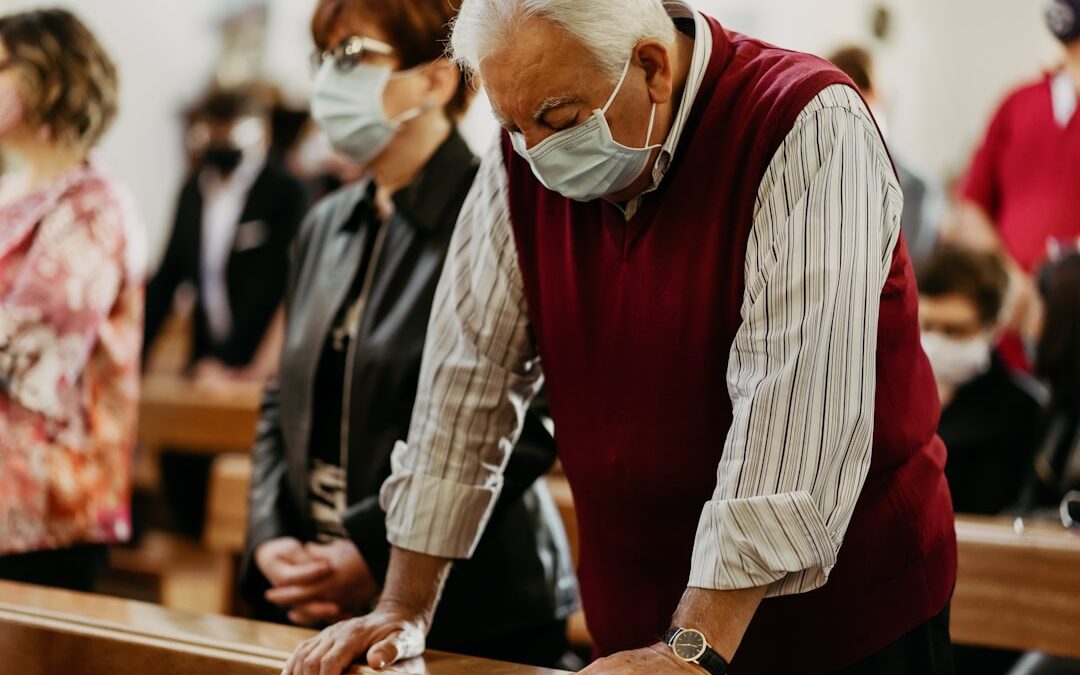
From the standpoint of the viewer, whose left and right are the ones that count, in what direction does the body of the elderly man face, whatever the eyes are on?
facing the viewer and to the left of the viewer

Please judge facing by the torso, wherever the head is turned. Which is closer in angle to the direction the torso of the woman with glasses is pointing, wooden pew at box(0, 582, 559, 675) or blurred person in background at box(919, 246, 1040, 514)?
the wooden pew

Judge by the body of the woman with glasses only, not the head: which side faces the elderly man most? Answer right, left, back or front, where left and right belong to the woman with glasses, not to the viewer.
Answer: left

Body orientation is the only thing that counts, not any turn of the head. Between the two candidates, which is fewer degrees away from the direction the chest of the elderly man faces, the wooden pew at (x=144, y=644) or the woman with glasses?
the wooden pew

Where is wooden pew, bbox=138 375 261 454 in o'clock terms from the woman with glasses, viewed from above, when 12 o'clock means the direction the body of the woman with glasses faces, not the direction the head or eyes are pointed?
The wooden pew is roughly at 4 o'clock from the woman with glasses.

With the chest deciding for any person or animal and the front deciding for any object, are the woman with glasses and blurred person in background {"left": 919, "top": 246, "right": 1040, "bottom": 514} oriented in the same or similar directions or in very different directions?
same or similar directions

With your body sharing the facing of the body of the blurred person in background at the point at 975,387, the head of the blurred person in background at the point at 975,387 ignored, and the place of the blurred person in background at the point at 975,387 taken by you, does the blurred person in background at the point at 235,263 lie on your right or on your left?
on your right

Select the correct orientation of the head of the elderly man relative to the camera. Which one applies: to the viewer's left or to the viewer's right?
to the viewer's left

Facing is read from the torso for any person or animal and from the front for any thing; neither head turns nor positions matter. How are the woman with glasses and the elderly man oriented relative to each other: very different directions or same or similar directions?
same or similar directions

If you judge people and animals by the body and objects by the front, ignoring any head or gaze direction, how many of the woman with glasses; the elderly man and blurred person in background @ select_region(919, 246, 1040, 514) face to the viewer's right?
0

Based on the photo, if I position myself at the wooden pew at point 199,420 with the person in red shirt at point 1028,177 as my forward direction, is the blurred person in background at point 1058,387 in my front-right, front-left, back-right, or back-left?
front-right

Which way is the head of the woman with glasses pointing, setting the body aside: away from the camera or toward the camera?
toward the camera
